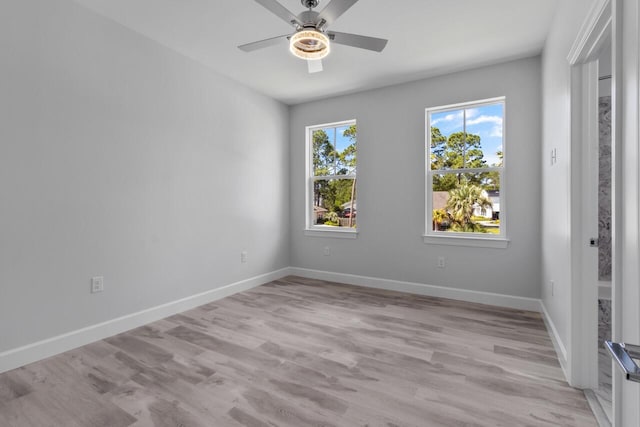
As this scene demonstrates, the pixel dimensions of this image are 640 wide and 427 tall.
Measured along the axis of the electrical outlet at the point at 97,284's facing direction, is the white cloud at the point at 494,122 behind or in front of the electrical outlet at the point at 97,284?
in front

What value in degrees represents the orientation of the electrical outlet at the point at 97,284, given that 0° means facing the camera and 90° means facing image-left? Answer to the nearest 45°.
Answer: approximately 315°

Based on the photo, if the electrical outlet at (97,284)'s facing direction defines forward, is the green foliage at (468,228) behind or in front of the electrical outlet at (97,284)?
in front

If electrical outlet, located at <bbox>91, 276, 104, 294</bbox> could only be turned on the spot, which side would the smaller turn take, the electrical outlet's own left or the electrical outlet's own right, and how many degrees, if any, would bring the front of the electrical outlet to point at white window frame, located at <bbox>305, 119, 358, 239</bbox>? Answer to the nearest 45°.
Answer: approximately 45° to the electrical outlet's own left

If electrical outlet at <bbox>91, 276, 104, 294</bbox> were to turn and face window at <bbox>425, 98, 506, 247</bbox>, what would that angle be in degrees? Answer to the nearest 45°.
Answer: approximately 45° to its left

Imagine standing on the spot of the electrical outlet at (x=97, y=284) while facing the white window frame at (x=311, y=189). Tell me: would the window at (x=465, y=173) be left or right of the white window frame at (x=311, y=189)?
right
